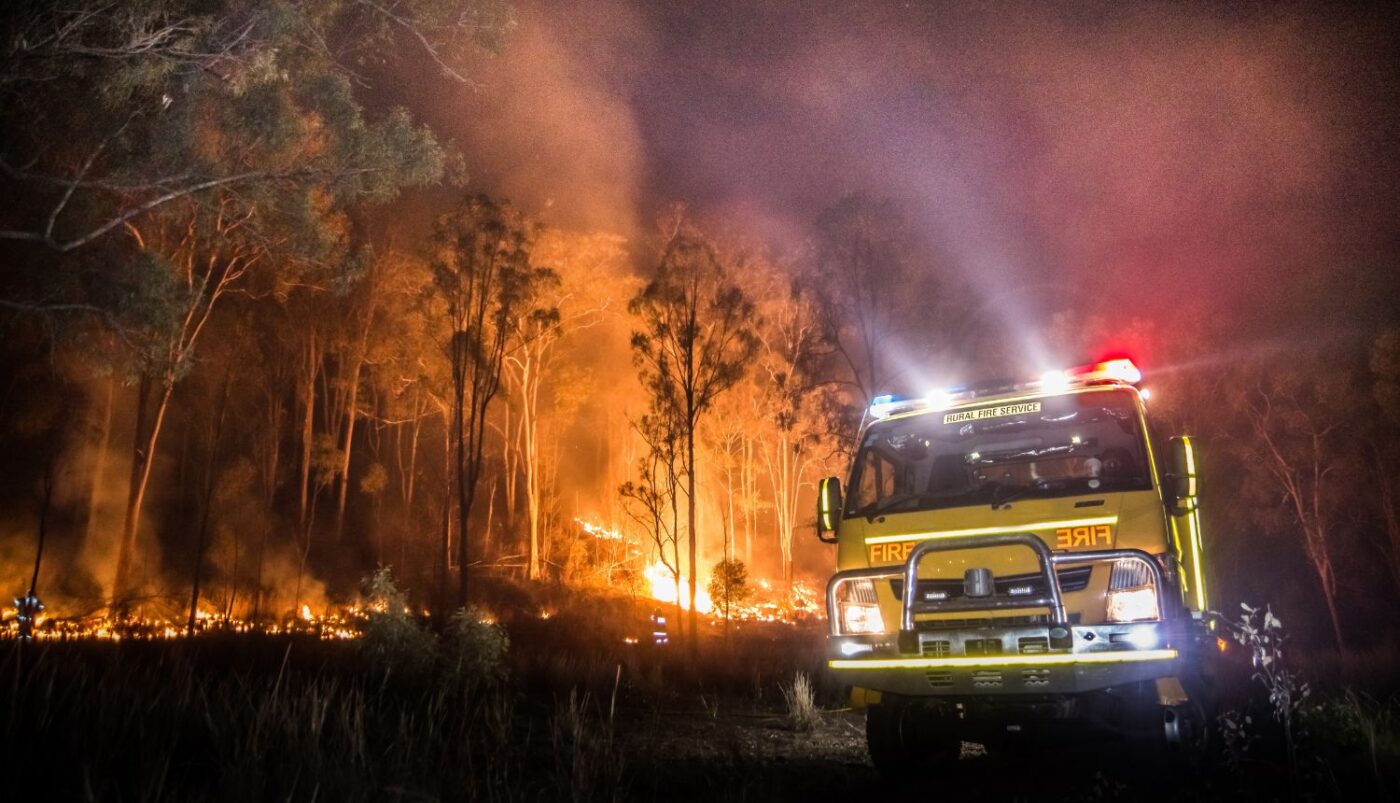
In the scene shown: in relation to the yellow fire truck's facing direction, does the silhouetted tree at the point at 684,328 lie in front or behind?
behind

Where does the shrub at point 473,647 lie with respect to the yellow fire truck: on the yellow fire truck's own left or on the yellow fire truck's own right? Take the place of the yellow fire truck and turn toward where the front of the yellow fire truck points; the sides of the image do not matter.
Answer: on the yellow fire truck's own right

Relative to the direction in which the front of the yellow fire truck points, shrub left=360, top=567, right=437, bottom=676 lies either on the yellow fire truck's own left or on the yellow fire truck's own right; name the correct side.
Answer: on the yellow fire truck's own right

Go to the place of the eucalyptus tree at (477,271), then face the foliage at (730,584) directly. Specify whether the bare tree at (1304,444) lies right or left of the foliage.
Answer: right

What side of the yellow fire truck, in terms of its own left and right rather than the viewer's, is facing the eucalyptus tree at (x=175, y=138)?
right

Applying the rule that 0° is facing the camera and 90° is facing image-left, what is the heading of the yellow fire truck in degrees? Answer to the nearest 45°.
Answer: approximately 0°
